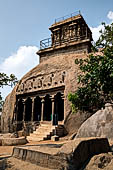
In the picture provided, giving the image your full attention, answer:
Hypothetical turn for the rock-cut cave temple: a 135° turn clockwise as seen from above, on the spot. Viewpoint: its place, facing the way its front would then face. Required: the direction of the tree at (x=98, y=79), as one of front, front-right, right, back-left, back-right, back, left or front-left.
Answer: back

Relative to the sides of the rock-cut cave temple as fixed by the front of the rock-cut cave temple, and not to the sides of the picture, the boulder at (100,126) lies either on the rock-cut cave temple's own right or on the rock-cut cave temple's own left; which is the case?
on the rock-cut cave temple's own left

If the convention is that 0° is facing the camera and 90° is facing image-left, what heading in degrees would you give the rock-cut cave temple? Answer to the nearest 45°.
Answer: approximately 45°
